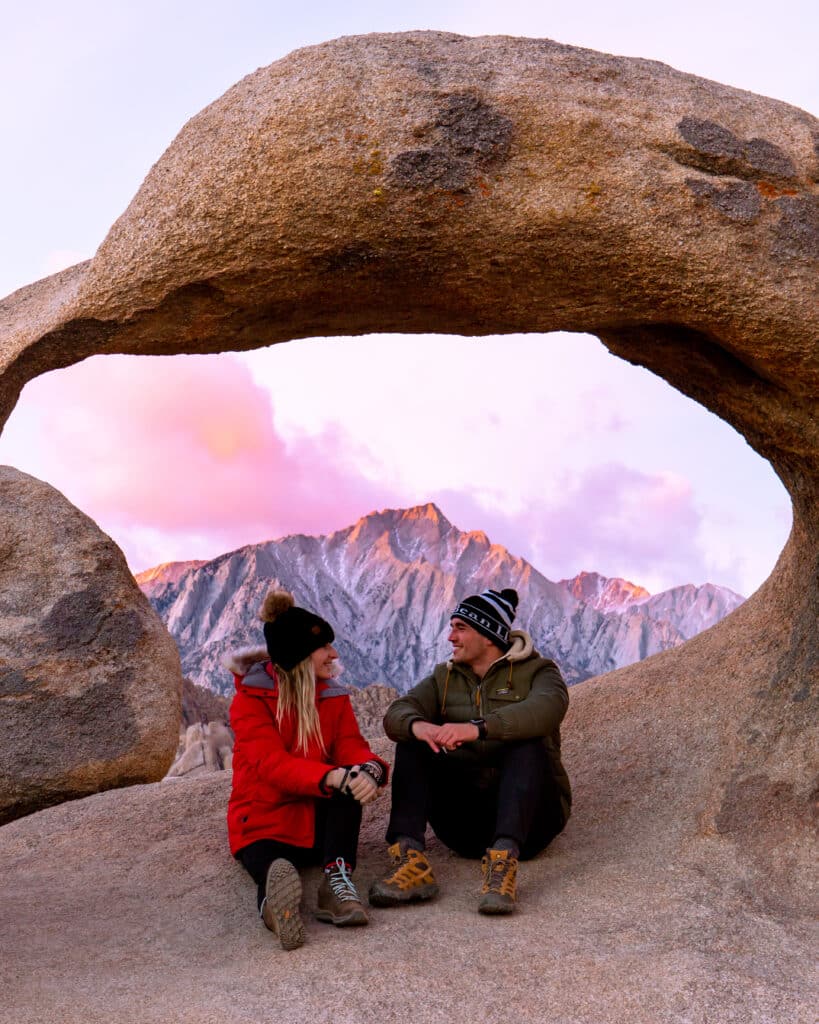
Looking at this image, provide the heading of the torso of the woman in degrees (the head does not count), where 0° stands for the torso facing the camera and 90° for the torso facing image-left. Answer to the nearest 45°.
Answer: approximately 315°

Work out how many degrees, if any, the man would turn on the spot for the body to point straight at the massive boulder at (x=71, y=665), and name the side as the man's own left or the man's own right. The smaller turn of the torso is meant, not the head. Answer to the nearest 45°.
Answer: approximately 45° to the man's own right

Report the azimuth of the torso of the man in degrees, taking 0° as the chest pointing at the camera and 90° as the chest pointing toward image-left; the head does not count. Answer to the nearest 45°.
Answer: approximately 45°

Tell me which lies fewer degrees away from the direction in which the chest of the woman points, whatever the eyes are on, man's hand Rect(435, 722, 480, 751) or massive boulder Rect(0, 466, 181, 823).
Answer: the man's hand

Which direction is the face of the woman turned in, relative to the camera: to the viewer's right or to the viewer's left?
to the viewer's right

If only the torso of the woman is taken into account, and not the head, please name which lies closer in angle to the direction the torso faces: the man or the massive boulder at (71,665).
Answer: the man
